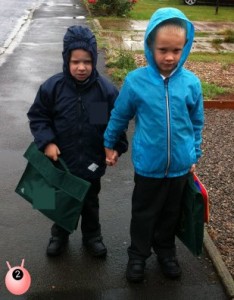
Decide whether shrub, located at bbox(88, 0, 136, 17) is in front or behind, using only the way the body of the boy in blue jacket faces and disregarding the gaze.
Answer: behind

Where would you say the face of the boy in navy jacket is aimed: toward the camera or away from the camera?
toward the camera

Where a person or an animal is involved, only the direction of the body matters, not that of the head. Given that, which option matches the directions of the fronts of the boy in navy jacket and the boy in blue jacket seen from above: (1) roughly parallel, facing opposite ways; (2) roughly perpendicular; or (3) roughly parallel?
roughly parallel

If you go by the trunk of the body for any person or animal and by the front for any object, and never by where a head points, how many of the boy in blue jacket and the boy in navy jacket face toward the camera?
2

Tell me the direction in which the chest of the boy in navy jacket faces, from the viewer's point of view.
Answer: toward the camera

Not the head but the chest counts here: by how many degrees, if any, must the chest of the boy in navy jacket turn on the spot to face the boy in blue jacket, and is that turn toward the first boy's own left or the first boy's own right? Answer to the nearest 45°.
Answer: approximately 45° to the first boy's own left

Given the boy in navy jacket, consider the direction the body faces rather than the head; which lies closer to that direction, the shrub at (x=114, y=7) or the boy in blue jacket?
the boy in blue jacket

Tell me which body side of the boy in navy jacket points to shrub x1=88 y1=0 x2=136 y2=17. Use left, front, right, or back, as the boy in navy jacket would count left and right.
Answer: back

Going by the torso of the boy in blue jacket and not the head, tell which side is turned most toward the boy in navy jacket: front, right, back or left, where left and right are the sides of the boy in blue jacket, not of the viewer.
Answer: right

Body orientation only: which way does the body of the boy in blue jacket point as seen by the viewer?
toward the camera
